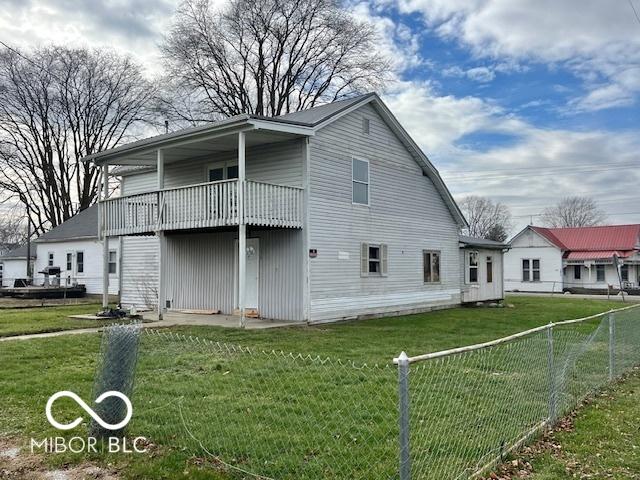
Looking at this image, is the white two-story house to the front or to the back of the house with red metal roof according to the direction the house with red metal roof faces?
to the front

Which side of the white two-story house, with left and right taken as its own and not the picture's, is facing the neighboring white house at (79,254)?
right

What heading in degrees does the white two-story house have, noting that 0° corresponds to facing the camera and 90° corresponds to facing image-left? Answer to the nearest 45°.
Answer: approximately 45°

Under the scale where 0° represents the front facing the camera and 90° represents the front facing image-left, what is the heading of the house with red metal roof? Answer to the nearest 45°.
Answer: approximately 0°

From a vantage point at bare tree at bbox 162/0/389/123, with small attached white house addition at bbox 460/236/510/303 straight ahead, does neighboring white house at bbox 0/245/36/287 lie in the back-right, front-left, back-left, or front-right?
back-right

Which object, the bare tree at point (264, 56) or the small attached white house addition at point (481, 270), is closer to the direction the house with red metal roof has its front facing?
the small attached white house addition

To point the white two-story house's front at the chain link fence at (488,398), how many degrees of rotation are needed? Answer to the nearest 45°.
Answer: approximately 45° to its left

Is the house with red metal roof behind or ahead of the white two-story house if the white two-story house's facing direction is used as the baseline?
behind

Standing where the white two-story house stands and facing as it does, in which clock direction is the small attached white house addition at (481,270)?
The small attached white house addition is roughly at 6 o'clock from the white two-story house.

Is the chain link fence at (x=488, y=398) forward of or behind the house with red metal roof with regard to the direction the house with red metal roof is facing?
forward

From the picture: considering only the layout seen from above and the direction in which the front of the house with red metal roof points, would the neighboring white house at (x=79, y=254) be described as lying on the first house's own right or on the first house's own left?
on the first house's own right

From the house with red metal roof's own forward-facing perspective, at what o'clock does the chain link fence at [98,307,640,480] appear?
The chain link fence is roughly at 12 o'clock from the house with red metal roof.
